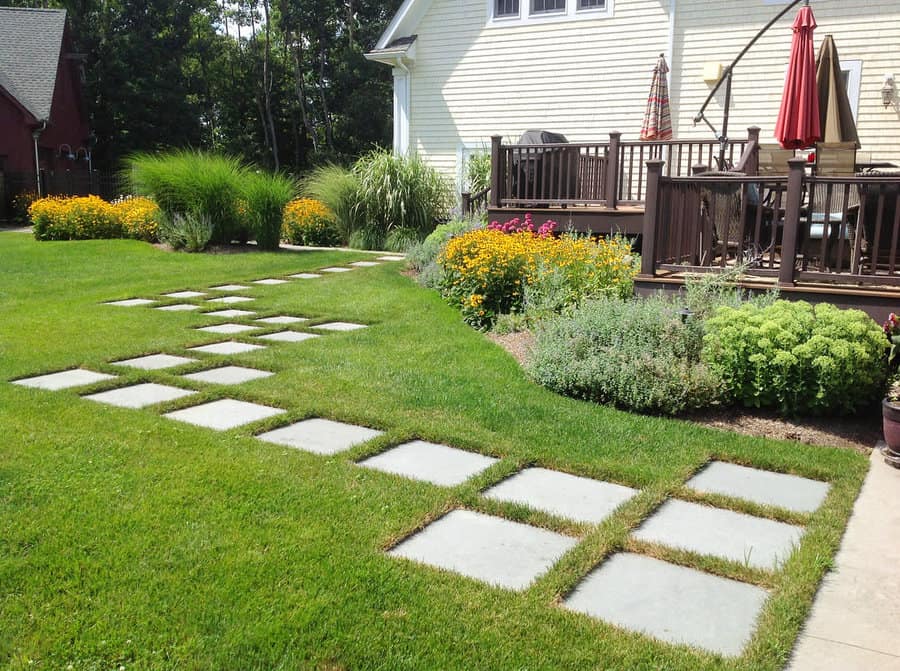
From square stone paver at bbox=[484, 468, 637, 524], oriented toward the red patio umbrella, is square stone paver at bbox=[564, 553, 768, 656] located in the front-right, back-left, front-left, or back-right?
back-right

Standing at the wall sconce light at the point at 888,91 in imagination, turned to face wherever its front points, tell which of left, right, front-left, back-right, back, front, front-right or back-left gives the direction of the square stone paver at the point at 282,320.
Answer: front-right

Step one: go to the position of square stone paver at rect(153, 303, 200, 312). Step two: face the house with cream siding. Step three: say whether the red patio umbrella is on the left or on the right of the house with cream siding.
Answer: right

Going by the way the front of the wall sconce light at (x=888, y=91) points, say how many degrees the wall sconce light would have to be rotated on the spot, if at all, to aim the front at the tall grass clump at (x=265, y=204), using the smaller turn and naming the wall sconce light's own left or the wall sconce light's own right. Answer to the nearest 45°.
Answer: approximately 90° to the wall sconce light's own right

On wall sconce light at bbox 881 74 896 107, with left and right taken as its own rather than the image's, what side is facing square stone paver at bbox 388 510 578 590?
front

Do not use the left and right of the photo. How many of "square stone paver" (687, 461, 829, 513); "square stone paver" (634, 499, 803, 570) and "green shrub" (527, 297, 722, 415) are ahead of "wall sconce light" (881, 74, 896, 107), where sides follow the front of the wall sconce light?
3

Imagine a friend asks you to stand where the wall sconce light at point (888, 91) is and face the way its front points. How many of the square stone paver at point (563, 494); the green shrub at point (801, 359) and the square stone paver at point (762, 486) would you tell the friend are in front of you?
3

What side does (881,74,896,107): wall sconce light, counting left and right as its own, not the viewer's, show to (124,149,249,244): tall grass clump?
right

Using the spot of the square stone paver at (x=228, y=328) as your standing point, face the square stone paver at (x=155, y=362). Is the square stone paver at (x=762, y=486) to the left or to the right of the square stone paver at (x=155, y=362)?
left

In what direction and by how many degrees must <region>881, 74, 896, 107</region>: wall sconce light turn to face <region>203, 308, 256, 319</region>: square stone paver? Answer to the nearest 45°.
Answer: approximately 45° to its right

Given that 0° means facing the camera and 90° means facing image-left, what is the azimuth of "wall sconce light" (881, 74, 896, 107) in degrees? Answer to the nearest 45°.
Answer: approximately 0°

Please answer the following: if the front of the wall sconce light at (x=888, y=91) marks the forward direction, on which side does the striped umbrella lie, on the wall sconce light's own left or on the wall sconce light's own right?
on the wall sconce light's own right

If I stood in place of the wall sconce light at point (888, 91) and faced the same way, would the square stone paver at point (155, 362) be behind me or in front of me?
in front

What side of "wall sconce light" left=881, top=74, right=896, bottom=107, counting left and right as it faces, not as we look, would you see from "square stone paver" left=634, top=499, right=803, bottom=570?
front
